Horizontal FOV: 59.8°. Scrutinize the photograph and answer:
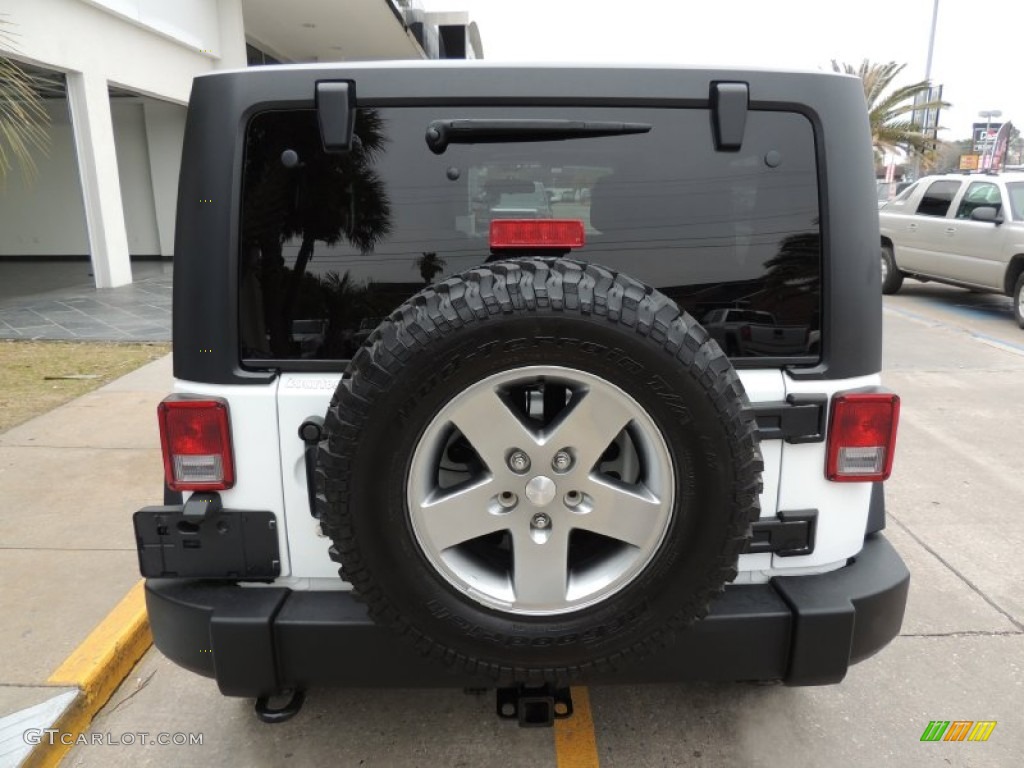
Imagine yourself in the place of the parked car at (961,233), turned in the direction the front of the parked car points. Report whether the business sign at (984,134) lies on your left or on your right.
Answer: on your left

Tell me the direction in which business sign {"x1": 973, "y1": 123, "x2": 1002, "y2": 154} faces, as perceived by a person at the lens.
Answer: facing the viewer

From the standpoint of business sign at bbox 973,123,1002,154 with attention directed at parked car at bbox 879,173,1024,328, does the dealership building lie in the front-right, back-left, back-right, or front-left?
front-right

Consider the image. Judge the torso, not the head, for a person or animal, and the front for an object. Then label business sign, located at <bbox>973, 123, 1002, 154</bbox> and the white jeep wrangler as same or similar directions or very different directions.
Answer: very different directions

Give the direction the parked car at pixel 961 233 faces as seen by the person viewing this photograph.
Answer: facing the viewer and to the right of the viewer

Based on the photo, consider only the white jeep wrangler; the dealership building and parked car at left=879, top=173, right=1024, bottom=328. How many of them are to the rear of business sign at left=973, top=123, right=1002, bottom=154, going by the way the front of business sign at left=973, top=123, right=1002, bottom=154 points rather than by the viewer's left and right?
0

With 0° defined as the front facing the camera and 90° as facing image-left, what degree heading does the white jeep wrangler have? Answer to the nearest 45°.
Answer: approximately 180°

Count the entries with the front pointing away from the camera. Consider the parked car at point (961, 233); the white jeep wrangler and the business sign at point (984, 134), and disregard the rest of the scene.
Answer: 1

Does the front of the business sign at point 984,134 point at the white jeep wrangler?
yes

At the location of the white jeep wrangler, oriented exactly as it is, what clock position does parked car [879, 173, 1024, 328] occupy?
The parked car is roughly at 1 o'clock from the white jeep wrangler.

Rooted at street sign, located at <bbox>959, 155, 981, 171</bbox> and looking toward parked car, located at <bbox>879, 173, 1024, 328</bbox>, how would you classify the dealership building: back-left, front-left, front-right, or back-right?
front-right

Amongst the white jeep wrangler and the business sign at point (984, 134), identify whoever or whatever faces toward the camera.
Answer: the business sign

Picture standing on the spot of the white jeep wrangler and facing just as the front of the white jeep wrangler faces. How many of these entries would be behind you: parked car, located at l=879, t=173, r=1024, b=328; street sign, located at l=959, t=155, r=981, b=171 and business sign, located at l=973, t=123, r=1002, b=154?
0

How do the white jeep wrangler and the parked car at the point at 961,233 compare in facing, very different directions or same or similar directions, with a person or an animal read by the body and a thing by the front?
very different directions

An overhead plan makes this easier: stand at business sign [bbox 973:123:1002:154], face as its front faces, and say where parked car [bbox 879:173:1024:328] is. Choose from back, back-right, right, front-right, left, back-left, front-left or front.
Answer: front

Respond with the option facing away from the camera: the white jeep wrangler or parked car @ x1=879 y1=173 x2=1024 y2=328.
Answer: the white jeep wrangler

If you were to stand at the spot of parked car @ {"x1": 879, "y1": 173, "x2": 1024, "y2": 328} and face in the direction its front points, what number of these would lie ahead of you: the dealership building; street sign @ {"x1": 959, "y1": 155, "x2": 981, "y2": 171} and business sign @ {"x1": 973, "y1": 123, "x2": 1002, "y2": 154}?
0

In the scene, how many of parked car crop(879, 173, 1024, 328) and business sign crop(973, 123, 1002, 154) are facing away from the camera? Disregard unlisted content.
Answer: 0
